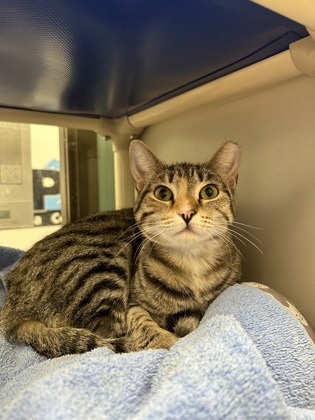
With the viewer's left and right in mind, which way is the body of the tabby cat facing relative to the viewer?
facing the viewer and to the right of the viewer
